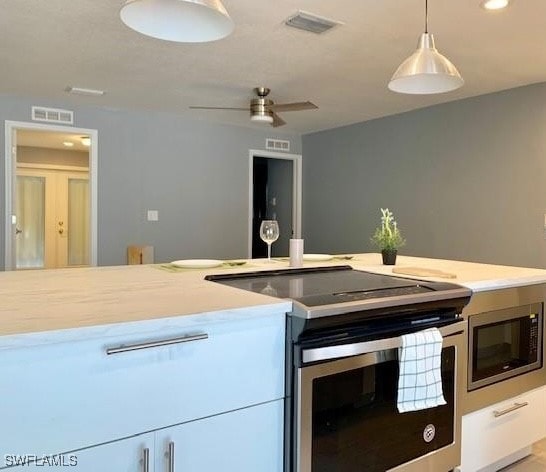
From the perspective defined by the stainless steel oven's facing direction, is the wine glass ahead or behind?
behind

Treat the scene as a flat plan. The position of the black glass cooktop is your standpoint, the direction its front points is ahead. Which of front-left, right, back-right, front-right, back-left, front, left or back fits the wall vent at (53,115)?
back

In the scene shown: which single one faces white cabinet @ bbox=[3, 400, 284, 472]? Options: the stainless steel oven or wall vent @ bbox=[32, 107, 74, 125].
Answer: the wall vent

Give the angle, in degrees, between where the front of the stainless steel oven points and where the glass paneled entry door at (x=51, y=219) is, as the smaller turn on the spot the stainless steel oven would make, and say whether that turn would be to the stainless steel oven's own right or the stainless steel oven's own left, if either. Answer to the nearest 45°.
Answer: approximately 180°

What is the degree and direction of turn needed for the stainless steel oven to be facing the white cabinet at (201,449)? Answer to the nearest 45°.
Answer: approximately 90° to its right

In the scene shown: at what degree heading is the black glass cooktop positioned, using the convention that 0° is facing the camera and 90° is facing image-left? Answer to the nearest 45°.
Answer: approximately 315°

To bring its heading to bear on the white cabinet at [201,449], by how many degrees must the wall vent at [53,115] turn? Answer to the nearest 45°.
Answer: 0° — it already faces it

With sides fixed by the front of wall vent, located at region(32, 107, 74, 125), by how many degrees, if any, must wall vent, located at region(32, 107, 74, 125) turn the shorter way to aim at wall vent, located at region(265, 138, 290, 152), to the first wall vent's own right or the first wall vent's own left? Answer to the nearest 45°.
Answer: approximately 90° to the first wall vent's own left

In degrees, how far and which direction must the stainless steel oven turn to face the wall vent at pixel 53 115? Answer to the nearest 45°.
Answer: approximately 180°
